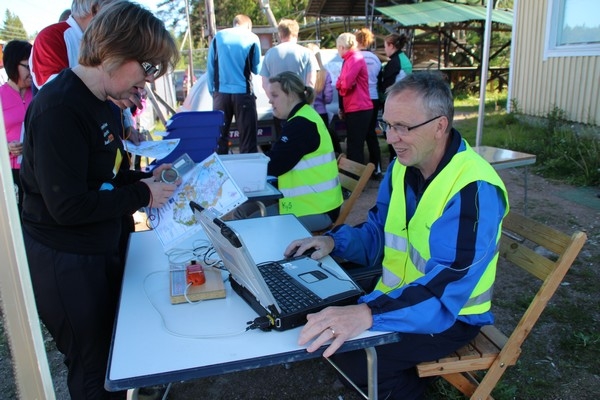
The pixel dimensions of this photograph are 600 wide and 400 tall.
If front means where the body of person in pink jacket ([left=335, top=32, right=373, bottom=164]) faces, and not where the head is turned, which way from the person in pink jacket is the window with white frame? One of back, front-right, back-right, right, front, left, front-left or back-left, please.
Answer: back-right

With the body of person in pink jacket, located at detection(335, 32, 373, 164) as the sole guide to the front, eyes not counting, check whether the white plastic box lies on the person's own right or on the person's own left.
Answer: on the person's own left

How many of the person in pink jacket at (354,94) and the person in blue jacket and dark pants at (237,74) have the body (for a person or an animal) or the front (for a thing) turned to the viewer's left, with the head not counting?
1

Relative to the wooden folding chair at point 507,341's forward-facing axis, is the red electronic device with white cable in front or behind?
in front

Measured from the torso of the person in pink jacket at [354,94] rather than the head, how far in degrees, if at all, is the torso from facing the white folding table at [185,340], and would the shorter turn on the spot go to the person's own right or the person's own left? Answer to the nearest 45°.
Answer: approximately 90° to the person's own left

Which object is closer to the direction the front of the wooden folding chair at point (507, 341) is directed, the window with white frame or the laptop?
the laptop

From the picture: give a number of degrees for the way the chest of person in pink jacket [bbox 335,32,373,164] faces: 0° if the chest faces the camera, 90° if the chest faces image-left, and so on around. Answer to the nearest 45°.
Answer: approximately 90°

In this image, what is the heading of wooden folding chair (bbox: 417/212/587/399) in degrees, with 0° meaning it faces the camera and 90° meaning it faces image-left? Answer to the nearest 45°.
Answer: approximately 45°
